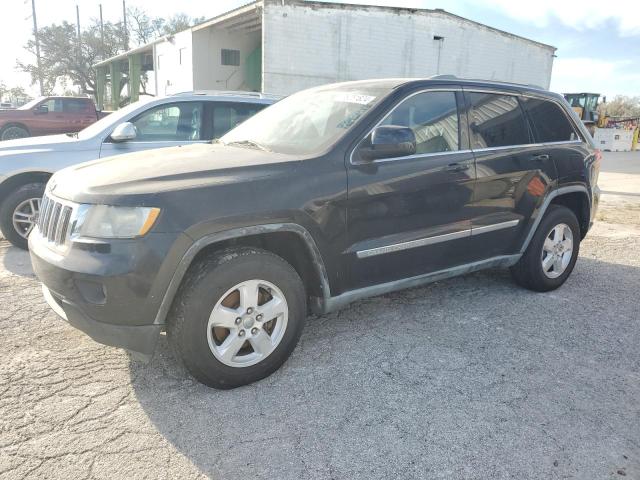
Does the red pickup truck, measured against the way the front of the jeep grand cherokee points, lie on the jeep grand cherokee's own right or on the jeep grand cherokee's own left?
on the jeep grand cherokee's own right

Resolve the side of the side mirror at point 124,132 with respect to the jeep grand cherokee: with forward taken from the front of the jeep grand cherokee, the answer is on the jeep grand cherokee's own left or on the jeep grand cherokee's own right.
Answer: on the jeep grand cherokee's own right

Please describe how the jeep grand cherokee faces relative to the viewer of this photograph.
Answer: facing the viewer and to the left of the viewer

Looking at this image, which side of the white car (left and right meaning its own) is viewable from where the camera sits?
left

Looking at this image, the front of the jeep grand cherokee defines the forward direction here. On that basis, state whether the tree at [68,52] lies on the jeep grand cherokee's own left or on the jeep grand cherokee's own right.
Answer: on the jeep grand cherokee's own right

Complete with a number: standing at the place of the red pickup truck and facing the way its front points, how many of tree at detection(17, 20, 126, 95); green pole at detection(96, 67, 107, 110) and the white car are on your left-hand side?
1

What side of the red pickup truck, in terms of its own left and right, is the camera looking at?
left
